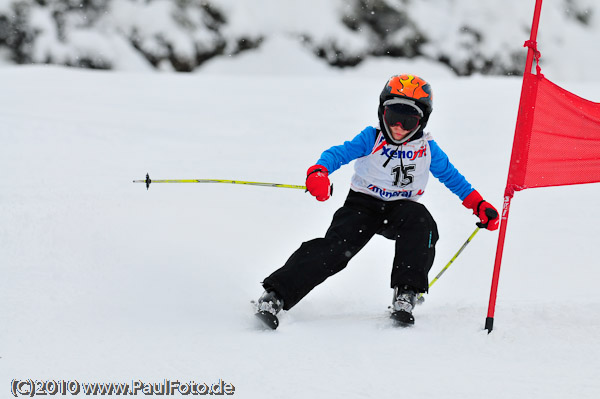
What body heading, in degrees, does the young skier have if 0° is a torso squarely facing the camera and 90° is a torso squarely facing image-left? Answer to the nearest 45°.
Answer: approximately 0°
